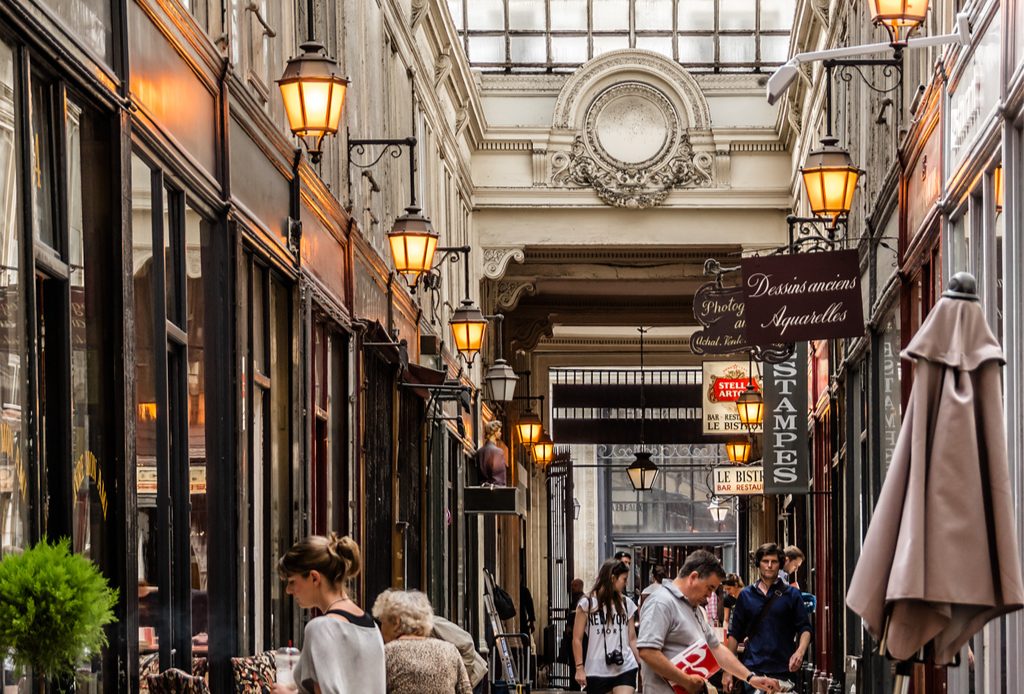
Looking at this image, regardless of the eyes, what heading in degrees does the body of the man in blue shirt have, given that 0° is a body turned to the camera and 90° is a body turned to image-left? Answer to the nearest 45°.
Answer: approximately 0°

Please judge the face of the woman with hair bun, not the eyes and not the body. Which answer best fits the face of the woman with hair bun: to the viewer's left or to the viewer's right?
to the viewer's left

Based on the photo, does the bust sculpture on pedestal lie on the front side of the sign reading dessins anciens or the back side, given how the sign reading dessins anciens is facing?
on the back side

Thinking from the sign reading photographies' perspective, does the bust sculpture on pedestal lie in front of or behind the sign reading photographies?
behind

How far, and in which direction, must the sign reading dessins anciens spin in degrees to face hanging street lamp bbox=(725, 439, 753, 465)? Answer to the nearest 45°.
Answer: approximately 180°

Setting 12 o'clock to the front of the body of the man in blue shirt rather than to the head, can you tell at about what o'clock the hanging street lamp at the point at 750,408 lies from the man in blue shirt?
The hanging street lamp is roughly at 6 o'clock from the man in blue shirt.

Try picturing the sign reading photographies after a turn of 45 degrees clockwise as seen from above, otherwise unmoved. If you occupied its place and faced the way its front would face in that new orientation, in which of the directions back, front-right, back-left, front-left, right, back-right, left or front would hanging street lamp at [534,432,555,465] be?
back-right
